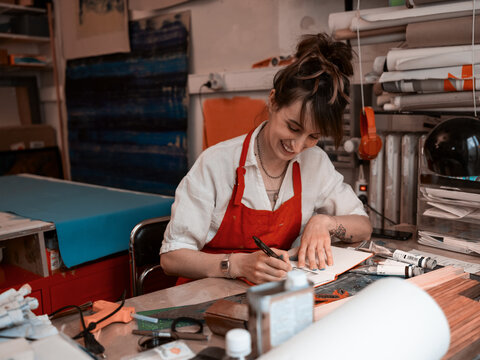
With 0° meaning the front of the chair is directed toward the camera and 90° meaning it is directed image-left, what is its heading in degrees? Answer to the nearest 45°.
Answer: approximately 315°

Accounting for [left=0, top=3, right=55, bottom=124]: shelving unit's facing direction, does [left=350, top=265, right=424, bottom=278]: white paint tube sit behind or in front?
in front

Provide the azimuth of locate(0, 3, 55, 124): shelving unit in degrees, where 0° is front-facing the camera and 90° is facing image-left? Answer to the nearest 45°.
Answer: approximately 315°

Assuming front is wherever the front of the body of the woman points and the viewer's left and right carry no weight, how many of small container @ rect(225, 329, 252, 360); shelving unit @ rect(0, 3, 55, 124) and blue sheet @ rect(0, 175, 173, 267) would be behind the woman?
2

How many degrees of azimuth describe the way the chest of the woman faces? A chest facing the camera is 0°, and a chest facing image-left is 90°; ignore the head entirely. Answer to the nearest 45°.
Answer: approximately 315°

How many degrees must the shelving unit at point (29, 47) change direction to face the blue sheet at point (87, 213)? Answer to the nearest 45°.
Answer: approximately 45° to its right

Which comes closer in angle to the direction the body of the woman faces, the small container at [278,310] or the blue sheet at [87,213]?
the small container

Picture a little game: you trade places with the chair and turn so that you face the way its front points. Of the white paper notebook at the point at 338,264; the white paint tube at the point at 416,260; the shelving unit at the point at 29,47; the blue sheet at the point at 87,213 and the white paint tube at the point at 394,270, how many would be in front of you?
3

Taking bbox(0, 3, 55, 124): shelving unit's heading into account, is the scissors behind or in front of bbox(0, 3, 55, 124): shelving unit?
in front

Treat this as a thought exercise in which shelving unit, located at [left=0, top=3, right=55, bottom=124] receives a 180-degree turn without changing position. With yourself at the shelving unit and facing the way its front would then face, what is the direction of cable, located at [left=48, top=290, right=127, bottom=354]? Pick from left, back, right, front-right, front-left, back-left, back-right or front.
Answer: back-left

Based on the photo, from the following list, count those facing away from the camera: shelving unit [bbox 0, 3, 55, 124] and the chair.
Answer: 0
